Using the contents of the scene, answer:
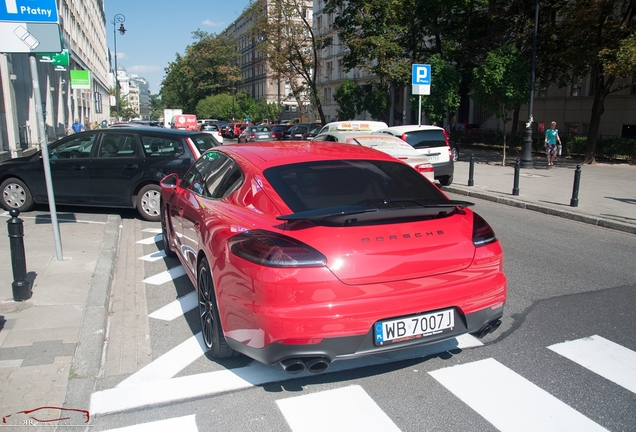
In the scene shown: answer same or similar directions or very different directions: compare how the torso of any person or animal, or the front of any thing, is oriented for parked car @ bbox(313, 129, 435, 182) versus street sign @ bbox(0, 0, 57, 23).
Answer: very different directions

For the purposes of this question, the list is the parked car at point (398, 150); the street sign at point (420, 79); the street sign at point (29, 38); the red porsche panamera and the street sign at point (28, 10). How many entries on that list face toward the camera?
3

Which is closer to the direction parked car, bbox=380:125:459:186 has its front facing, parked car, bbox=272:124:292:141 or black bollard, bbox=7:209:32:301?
the parked car

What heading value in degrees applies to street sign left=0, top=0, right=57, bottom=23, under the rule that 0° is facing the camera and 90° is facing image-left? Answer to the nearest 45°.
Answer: approximately 0°

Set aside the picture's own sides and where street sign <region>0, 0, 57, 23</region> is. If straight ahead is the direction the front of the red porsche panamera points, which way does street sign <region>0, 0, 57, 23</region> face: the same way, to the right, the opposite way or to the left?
the opposite way

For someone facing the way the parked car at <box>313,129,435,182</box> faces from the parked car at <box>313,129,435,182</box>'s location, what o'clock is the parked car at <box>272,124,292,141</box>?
the parked car at <box>272,124,292,141</box> is roughly at 1 o'clock from the parked car at <box>313,129,435,182</box>.

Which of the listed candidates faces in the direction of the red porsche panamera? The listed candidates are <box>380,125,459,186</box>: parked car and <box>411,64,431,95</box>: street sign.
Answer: the street sign

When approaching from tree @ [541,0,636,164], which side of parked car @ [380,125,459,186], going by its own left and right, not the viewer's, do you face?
right

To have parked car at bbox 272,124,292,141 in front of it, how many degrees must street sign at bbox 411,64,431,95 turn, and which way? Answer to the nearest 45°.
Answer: approximately 135° to its right

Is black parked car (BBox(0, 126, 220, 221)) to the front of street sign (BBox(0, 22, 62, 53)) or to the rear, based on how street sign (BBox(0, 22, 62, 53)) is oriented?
to the rear

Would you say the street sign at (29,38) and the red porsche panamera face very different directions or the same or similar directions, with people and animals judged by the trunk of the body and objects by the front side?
very different directions

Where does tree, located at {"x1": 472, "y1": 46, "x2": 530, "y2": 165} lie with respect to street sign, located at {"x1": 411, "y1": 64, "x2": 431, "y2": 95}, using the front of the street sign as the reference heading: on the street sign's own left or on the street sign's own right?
on the street sign's own left

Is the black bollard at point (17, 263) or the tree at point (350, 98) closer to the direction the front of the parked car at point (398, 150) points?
the tree

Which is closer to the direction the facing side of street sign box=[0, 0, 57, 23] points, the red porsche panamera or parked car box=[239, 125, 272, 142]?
the red porsche panamera

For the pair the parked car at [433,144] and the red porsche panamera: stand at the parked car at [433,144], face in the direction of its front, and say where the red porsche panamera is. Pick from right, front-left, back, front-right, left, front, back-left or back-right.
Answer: back-left

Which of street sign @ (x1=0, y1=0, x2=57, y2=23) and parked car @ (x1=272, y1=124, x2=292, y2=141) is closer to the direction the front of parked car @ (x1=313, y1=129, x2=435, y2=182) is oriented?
the parked car

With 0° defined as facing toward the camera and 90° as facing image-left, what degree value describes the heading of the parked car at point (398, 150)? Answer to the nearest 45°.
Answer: approximately 135°
